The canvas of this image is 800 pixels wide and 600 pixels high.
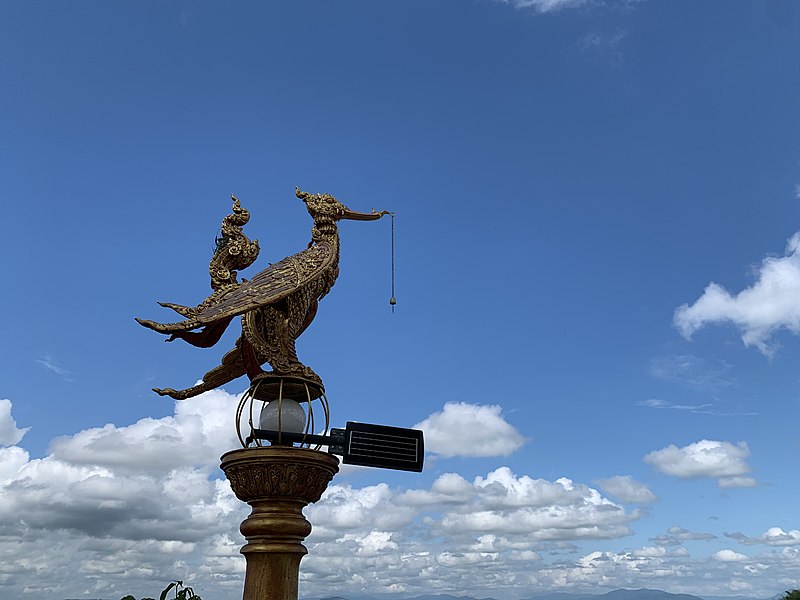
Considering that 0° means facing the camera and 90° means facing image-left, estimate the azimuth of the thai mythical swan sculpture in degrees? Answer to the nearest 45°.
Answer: approximately 270°
